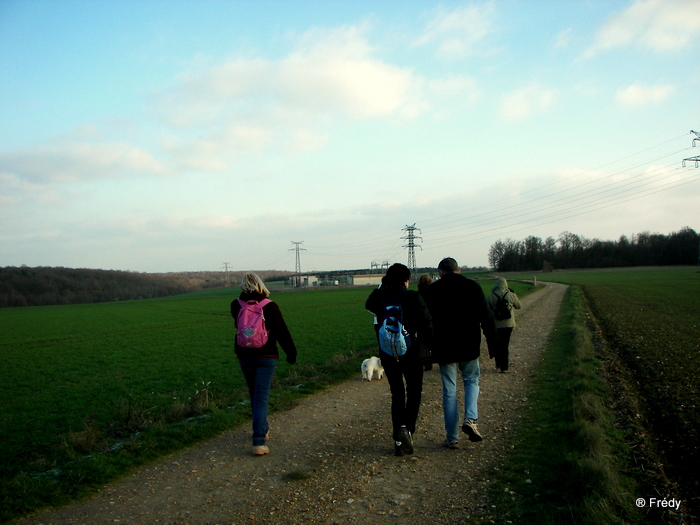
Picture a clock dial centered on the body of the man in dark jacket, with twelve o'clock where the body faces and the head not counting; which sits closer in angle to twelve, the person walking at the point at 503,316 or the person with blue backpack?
the person walking

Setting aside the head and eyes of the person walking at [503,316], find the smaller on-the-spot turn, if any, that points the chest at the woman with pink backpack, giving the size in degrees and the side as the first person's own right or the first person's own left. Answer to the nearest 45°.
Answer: approximately 135° to the first person's own left

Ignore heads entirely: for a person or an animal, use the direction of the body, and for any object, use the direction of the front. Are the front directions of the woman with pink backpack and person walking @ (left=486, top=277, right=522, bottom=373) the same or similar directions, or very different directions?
same or similar directions

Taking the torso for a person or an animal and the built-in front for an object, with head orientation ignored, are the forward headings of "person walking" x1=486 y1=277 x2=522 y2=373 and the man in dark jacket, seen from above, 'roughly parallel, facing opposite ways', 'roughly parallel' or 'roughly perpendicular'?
roughly parallel

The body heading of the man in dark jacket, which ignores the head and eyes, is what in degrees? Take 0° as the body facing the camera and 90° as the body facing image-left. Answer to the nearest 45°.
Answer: approximately 180°

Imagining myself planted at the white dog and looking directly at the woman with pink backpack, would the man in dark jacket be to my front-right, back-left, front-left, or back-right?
front-left

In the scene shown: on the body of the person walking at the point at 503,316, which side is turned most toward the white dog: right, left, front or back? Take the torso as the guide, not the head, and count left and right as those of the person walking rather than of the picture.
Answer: left

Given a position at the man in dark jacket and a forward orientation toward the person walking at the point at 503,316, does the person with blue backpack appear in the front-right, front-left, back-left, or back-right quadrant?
back-left

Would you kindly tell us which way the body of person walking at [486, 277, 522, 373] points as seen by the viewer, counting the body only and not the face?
away from the camera

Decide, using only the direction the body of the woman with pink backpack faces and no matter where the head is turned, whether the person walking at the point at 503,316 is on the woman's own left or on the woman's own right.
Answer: on the woman's own right

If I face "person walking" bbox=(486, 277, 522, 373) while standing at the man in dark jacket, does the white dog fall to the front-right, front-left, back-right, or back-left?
front-left

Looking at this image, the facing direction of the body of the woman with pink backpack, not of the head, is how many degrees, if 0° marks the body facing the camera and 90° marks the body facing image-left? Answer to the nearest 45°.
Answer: approximately 180°

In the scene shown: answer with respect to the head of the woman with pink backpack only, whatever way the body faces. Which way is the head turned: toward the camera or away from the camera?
away from the camera
